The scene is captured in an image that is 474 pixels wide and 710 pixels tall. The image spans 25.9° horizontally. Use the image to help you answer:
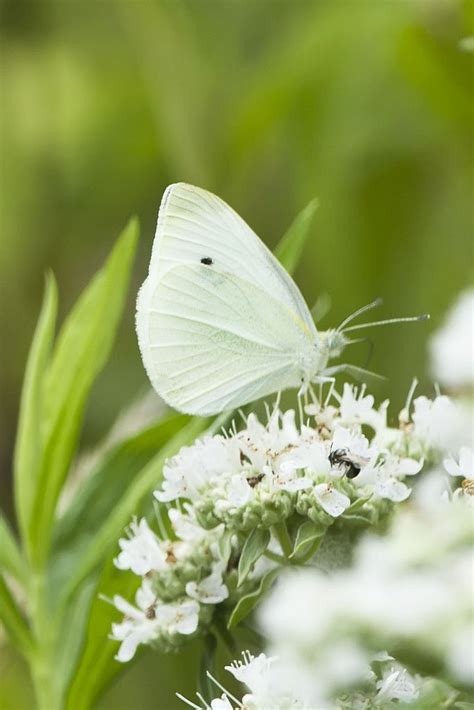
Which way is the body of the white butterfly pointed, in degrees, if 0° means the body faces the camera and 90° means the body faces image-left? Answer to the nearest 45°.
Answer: approximately 270°

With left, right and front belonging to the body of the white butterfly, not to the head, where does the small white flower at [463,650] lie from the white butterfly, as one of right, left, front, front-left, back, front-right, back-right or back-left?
right

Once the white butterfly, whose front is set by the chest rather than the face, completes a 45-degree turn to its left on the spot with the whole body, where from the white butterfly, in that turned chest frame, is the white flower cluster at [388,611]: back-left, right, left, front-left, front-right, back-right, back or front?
back-right
